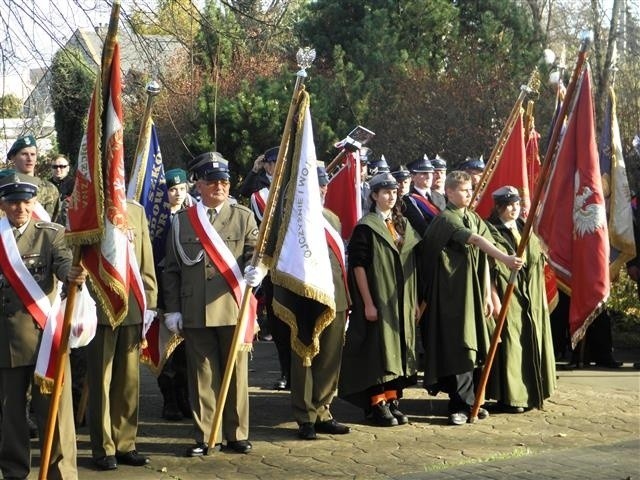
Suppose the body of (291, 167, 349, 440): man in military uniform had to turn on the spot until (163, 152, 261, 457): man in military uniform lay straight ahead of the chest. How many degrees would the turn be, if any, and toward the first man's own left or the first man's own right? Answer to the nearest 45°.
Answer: approximately 90° to the first man's own right

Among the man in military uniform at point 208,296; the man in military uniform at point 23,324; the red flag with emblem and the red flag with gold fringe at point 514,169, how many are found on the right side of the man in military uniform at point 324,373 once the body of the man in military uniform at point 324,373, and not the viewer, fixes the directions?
2

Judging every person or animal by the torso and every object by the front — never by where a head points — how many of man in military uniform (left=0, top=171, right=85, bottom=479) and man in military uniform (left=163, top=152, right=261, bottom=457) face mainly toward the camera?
2

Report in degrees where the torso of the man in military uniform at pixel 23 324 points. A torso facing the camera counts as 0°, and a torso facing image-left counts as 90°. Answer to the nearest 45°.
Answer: approximately 0°

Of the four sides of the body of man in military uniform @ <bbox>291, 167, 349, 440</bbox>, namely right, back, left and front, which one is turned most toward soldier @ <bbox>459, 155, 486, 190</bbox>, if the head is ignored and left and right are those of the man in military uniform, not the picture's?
left

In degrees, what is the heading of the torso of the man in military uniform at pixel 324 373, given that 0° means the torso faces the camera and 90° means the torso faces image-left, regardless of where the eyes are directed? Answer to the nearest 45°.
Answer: approximately 315°

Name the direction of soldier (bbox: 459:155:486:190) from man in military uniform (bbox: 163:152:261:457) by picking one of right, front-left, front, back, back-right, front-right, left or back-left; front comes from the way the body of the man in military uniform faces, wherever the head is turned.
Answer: back-left
